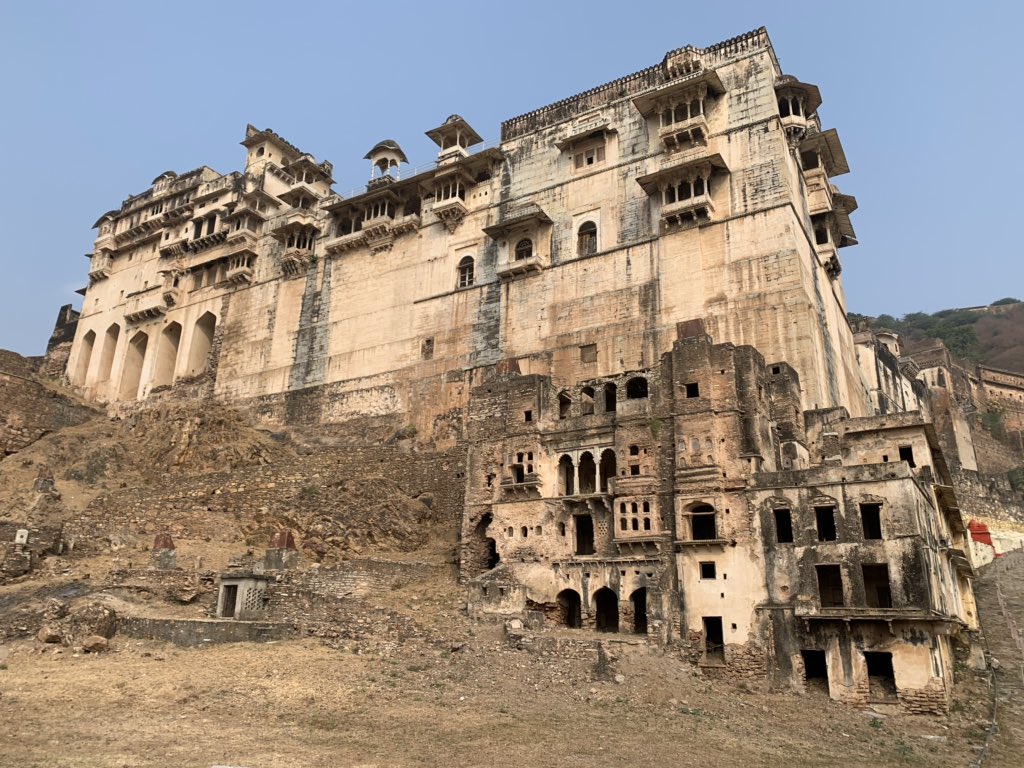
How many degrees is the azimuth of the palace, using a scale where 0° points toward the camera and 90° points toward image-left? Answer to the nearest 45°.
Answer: approximately 45°

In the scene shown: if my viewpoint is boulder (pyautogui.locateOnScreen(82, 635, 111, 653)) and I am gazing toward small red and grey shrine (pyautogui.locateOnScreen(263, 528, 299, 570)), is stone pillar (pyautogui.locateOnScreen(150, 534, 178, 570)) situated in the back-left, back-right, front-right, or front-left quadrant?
front-left
